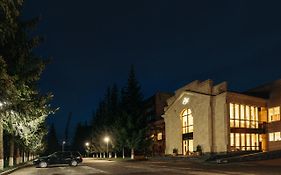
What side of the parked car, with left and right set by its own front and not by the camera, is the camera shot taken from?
left
